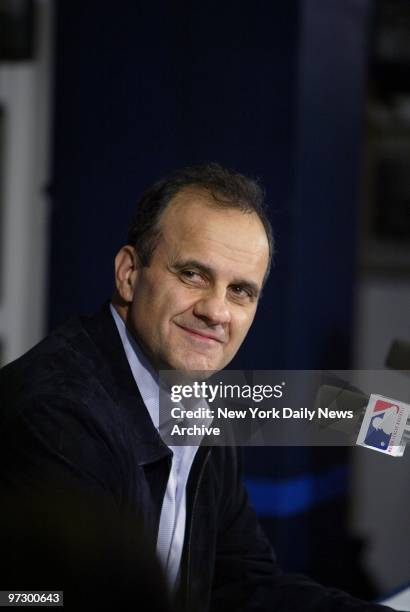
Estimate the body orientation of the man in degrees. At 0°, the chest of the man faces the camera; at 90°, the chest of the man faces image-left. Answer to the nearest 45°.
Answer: approximately 315°
